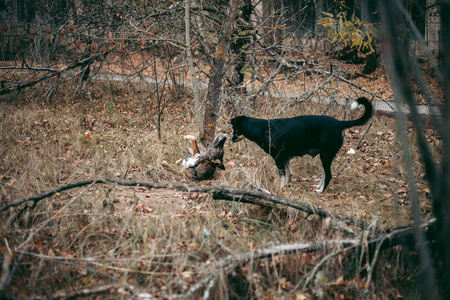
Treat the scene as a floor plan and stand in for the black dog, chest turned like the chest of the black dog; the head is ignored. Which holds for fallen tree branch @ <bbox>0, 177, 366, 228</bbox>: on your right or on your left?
on your left

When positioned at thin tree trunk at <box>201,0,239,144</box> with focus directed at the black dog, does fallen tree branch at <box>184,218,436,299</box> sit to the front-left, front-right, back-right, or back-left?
front-right

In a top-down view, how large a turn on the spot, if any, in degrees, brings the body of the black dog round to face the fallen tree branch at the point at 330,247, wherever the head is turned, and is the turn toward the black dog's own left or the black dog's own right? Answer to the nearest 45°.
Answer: approximately 90° to the black dog's own left

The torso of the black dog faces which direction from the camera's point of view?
to the viewer's left

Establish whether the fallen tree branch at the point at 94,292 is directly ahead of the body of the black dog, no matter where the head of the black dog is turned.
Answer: no

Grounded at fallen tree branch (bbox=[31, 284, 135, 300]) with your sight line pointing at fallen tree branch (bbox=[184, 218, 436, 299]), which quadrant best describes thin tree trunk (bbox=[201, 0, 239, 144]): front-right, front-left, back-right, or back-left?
front-left
